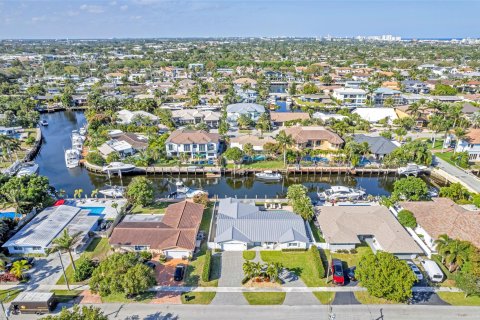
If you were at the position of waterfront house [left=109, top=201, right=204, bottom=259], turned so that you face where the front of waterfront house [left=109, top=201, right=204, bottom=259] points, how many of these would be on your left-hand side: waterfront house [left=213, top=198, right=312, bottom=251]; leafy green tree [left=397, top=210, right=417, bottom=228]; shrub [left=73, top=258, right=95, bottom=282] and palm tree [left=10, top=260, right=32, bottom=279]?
2

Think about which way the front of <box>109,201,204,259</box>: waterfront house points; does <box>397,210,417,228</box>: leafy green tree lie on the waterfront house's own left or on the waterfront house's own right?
on the waterfront house's own left

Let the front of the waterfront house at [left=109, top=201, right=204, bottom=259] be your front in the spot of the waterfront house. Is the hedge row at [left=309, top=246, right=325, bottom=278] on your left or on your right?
on your left

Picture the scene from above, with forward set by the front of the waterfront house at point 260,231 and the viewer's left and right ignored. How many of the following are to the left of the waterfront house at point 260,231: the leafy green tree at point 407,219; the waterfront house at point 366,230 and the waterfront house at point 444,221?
3

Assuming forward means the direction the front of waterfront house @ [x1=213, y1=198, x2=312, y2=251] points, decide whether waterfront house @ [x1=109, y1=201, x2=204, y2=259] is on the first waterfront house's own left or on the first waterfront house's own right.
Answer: on the first waterfront house's own right

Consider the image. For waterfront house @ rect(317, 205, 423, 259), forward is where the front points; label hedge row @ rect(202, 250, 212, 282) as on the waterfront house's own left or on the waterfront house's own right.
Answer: on the waterfront house's own right

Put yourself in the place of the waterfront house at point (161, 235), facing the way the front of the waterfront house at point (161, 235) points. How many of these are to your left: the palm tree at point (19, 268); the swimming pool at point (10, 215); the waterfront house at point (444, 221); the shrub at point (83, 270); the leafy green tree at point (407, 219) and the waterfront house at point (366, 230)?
3

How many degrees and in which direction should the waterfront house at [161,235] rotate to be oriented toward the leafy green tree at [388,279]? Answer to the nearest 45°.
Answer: approximately 45° to its left

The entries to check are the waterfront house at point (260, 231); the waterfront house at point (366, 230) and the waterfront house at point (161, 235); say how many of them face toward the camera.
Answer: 3

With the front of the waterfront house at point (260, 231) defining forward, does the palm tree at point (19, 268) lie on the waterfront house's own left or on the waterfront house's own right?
on the waterfront house's own right

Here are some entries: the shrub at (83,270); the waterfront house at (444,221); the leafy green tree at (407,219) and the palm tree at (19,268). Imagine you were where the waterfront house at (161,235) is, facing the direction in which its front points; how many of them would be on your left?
2

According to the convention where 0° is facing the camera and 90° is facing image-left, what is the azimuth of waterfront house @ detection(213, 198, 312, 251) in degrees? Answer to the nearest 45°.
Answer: approximately 0°

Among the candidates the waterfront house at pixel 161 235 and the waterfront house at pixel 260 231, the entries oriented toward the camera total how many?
2
